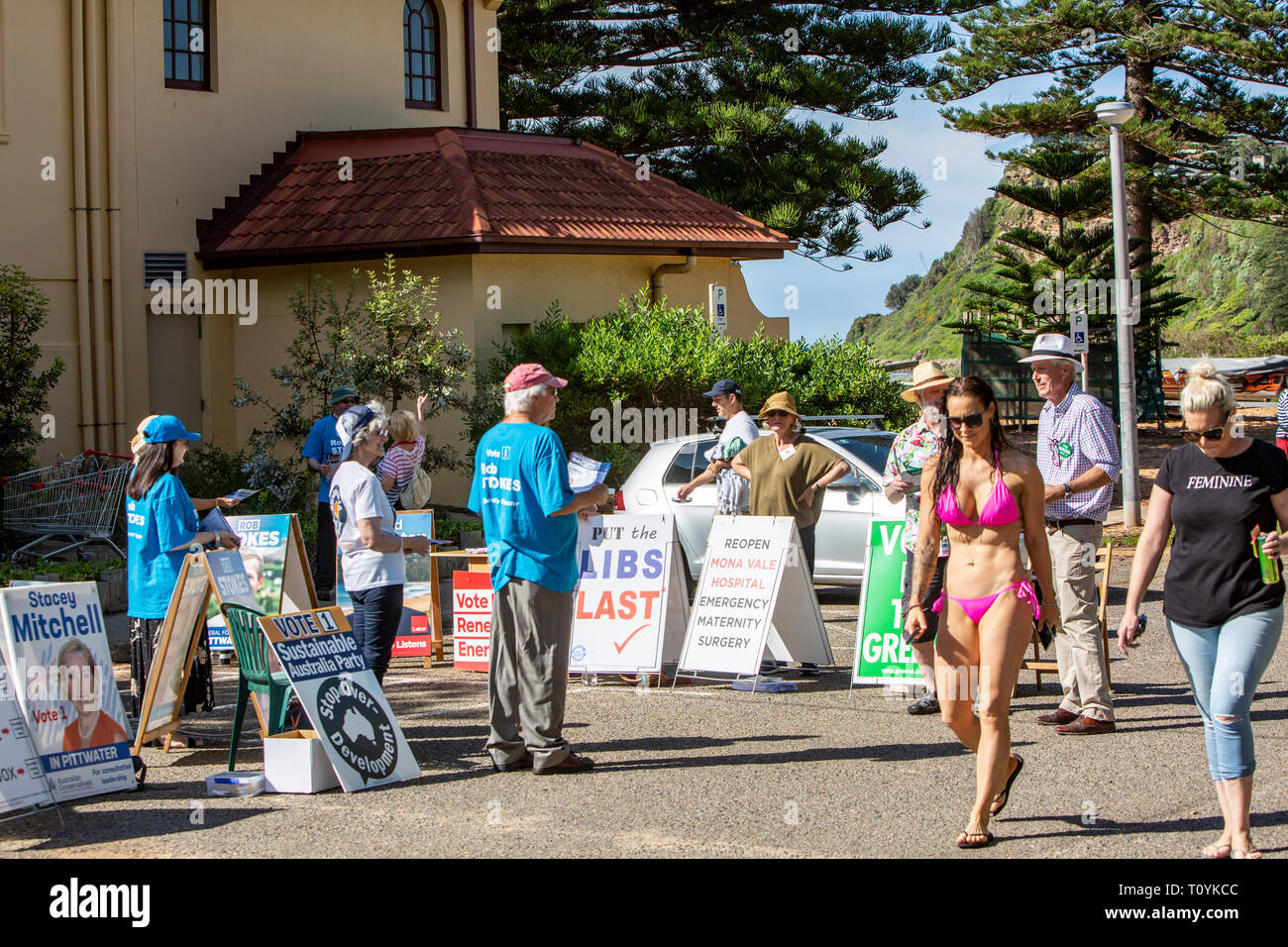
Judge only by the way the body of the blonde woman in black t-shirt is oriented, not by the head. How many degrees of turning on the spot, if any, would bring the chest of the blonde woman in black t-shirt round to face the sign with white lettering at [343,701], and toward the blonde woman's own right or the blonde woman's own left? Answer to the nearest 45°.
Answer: approximately 90° to the blonde woman's own right

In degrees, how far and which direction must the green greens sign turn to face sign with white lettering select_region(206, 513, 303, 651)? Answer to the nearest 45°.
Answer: approximately 90° to its right

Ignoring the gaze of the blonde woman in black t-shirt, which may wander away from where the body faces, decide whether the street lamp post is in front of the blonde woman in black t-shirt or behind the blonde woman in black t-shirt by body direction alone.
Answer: behind

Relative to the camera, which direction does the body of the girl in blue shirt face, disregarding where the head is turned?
to the viewer's right

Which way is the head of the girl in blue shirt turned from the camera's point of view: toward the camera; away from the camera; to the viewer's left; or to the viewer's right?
to the viewer's right

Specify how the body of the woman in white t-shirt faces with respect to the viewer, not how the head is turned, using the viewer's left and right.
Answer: facing to the right of the viewer
